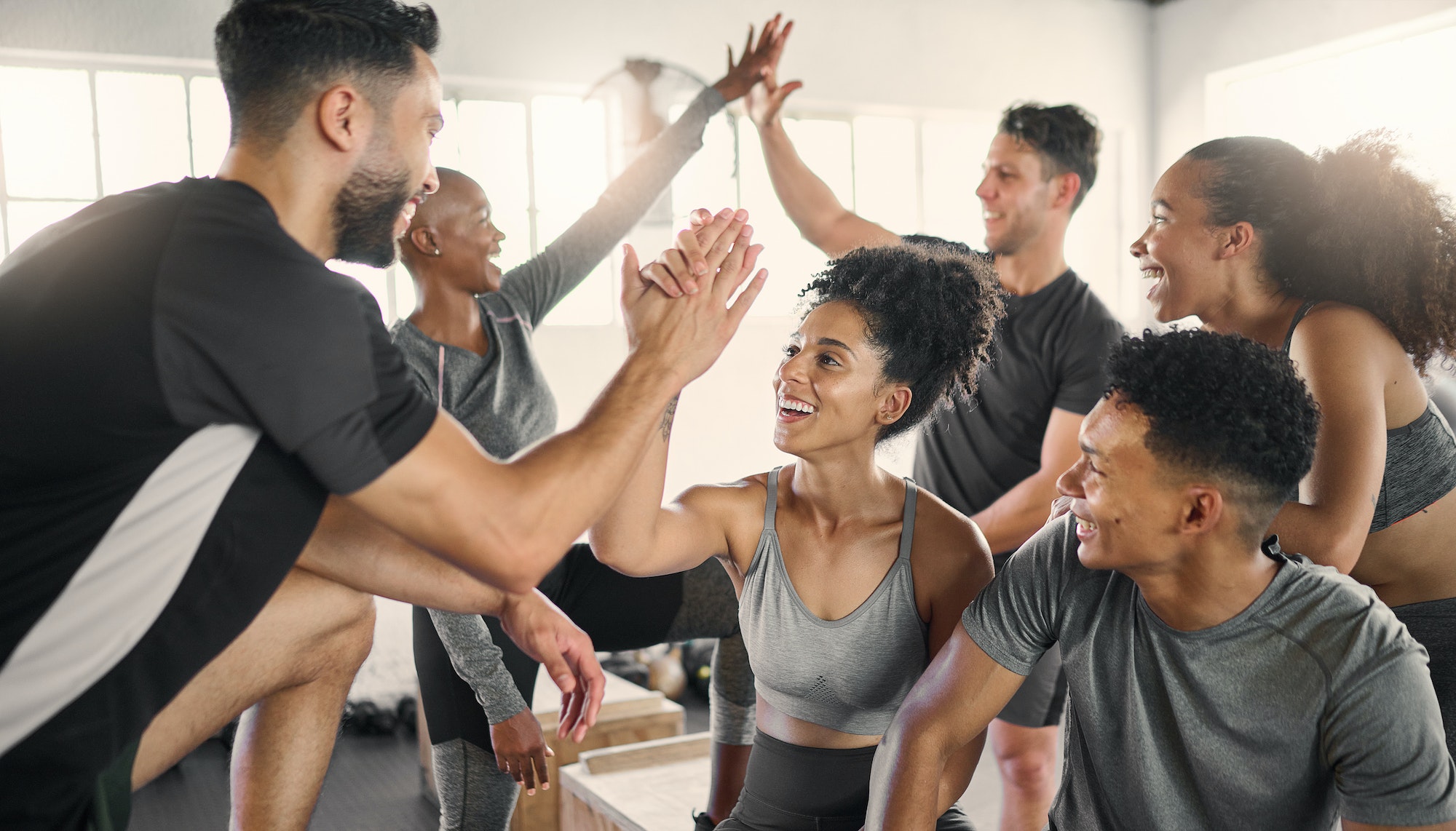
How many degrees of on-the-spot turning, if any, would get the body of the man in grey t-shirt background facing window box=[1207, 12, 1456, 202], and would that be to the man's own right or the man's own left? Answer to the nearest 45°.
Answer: approximately 180°

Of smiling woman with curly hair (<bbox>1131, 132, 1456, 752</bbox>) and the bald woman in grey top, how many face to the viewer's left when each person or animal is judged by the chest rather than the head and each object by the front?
1

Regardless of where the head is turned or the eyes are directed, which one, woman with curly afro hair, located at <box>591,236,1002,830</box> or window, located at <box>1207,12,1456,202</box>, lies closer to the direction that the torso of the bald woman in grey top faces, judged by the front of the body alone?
the woman with curly afro hair

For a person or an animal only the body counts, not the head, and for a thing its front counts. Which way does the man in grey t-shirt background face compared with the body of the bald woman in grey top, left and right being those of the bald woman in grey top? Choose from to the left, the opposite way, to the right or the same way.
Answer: to the right

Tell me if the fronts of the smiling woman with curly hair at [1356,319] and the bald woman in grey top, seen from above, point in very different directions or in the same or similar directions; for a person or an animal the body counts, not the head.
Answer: very different directions

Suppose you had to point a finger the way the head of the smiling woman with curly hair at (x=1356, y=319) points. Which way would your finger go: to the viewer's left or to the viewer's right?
to the viewer's left

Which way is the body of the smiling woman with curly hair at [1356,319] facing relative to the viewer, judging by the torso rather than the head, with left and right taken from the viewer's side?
facing to the left of the viewer
